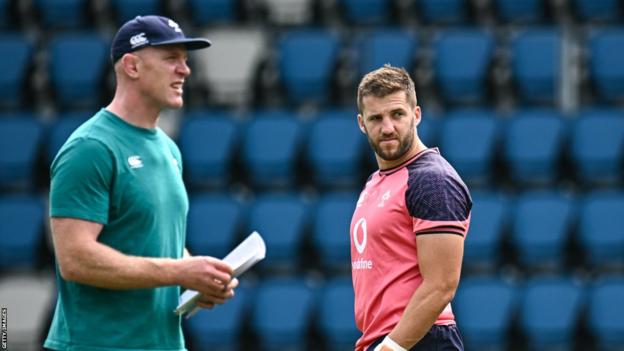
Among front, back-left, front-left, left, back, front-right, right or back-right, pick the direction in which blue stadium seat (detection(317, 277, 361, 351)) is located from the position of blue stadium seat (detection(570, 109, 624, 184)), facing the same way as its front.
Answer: front-right

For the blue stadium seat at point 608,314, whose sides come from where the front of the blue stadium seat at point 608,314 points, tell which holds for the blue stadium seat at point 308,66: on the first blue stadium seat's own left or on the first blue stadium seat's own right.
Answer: on the first blue stadium seat's own right

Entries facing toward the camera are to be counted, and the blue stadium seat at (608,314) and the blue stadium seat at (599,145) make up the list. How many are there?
2

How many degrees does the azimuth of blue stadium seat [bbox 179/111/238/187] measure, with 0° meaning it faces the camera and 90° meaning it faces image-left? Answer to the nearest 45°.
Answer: approximately 0°

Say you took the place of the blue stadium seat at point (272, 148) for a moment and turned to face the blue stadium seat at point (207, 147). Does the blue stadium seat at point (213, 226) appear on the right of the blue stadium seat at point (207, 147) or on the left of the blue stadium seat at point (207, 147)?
left
